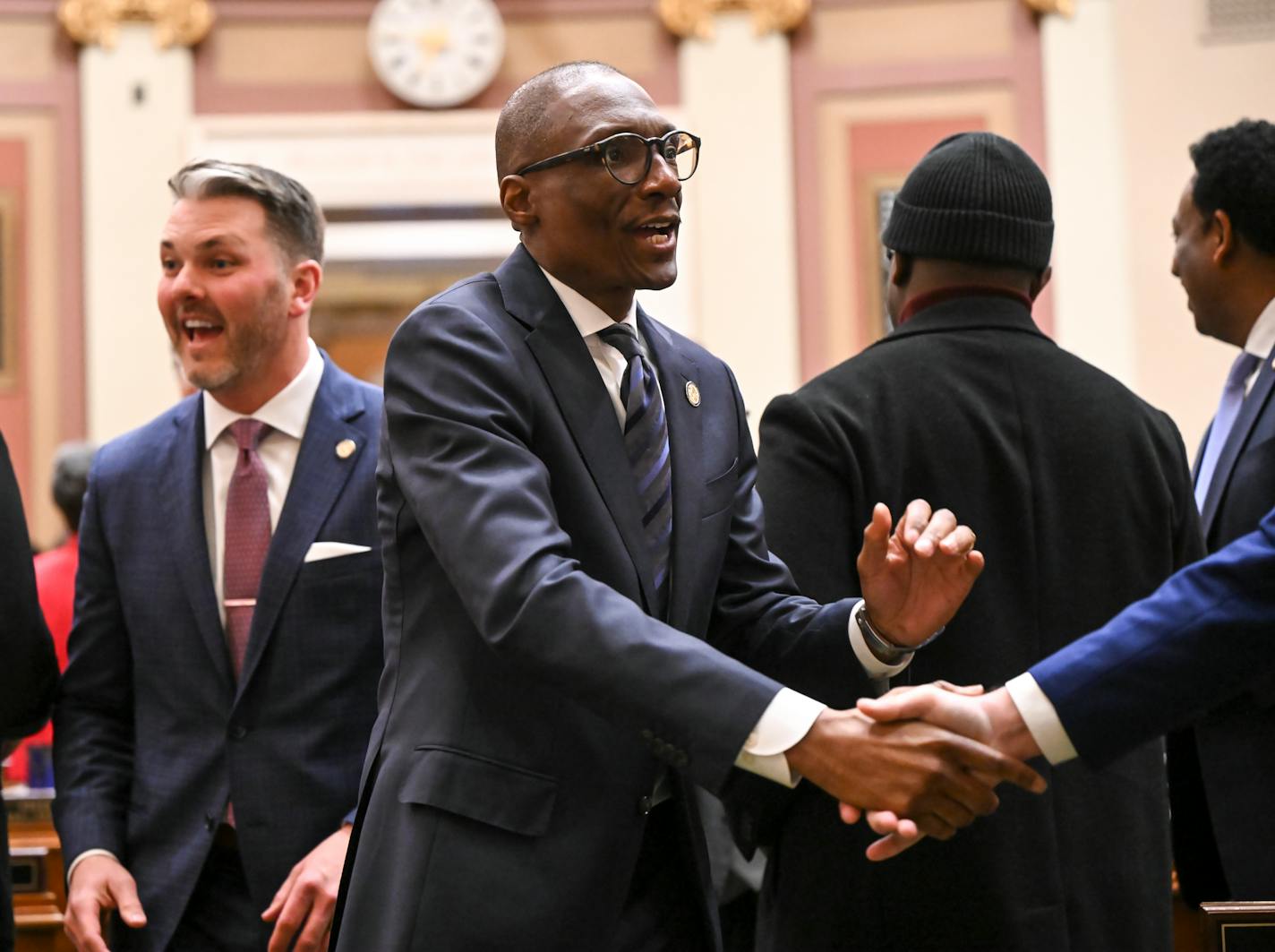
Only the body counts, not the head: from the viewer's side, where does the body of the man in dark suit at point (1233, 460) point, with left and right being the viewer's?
facing to the left of the viewer

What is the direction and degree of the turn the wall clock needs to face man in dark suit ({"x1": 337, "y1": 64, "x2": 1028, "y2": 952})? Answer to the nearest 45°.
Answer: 0° — it already faces them

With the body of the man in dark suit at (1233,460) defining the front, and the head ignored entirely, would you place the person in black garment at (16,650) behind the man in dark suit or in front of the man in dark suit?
in front

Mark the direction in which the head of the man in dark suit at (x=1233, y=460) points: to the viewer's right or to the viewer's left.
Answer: to the viewer's left

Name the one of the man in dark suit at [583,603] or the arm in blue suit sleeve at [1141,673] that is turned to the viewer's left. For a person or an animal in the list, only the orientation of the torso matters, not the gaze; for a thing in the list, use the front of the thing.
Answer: the arm in blue suit sleeve

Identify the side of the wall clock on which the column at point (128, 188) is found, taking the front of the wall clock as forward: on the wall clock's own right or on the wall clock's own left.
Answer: on the wall clock's own right

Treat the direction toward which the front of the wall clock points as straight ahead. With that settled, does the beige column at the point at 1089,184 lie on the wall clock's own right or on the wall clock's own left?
on the wall clock's own left

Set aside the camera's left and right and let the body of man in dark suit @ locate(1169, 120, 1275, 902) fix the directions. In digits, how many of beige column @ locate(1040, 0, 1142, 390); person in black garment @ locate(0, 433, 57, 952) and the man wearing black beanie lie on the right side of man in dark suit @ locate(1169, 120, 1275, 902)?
1

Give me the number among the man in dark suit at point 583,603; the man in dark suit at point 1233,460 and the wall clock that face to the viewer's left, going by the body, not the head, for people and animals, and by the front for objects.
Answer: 1

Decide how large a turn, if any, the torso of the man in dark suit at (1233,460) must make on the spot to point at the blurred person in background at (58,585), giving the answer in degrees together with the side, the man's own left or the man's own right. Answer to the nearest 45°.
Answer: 0° — they already face them

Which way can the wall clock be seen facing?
toward the camera

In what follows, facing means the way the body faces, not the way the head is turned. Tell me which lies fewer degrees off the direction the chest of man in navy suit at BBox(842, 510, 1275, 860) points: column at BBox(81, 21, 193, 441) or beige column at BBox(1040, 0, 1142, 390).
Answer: the column

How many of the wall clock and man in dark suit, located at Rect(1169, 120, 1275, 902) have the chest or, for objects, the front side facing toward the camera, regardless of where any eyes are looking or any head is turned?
1

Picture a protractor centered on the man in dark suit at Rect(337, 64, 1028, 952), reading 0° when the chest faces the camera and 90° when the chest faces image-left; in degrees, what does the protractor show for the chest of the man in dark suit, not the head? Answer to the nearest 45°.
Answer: approximately 315°
